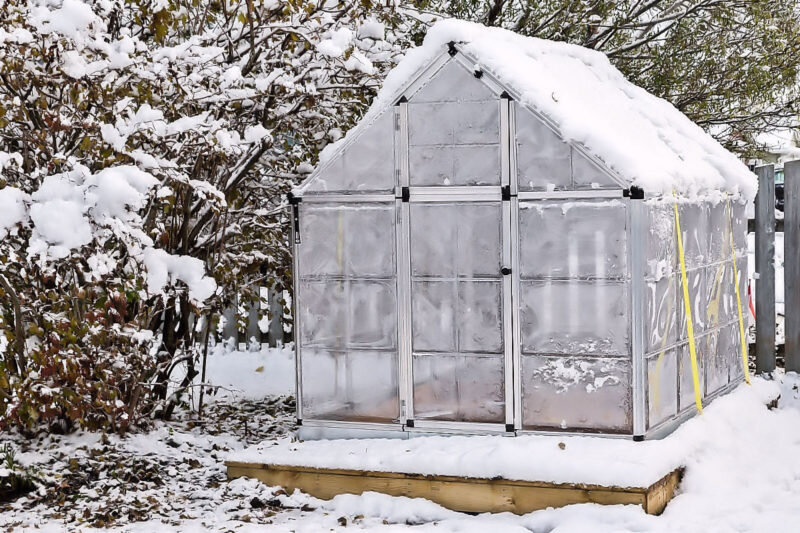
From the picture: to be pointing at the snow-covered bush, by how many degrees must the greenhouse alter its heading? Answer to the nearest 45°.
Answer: approximately 90° to its right

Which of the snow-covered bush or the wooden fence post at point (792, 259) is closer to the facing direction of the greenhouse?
the snow-covered bush

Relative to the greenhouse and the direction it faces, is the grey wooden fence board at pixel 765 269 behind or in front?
behind

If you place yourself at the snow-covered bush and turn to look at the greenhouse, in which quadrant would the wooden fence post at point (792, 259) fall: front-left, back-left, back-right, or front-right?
front-left

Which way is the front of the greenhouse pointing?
toward the camera

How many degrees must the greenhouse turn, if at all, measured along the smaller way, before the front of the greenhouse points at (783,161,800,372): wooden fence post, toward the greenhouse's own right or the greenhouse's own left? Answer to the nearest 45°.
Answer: approximately 135° to the greenhouse's own left
